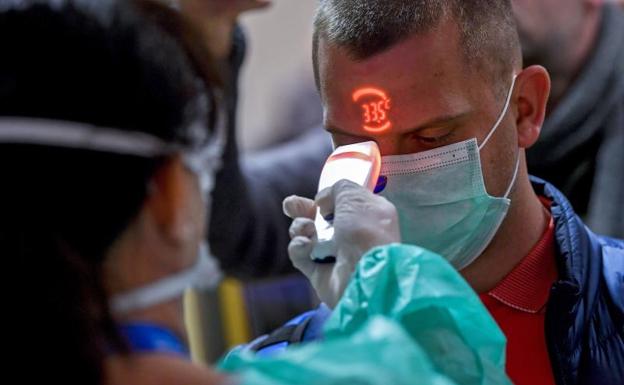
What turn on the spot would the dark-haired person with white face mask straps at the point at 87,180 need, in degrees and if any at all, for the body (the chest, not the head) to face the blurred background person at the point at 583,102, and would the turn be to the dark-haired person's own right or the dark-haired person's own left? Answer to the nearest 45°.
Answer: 0° — they already face them

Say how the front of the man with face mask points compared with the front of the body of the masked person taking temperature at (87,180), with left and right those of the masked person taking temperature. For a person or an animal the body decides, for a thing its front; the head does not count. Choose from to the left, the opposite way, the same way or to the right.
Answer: the opposite way

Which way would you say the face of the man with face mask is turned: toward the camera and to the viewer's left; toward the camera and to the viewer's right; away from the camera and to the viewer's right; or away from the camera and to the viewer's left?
toward the camera and to the viewer's left

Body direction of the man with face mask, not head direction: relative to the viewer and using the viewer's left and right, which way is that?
facing the viewer and to the left of the viewer

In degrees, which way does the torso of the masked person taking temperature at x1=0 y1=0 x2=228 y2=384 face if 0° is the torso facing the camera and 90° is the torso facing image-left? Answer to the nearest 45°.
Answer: approximately 225°

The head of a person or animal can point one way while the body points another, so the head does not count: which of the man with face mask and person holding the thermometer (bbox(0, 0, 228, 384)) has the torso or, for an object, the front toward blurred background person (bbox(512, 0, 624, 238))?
person holding the thermometer (bbox(0, 0, 228, 384))

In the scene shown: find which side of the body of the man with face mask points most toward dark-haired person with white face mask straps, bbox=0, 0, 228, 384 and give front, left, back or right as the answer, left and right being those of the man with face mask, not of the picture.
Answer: front

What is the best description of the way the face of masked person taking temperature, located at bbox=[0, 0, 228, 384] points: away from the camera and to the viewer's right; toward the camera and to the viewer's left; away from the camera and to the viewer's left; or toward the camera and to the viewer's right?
away from the camera and to the viewer's right
